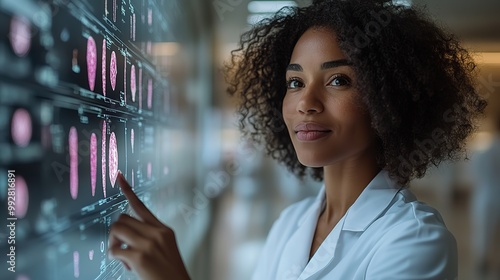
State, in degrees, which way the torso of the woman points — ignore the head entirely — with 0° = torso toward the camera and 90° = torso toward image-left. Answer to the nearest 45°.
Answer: approximately 45°
